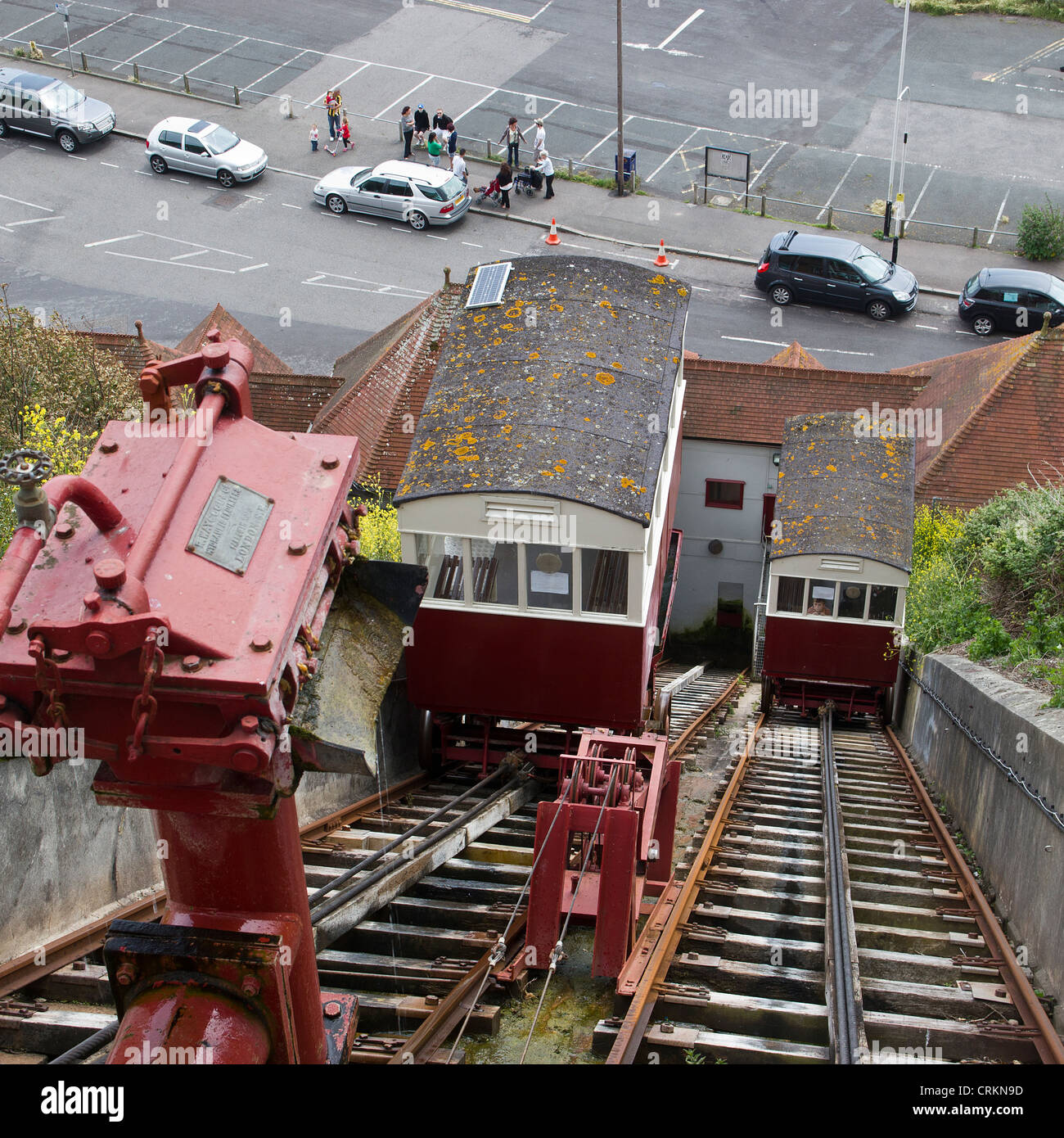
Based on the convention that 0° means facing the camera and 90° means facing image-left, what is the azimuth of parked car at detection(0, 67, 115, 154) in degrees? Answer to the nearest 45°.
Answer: approximately 315°

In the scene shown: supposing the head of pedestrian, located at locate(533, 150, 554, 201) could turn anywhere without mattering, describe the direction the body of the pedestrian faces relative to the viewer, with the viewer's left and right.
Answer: facing to the left of the viewer

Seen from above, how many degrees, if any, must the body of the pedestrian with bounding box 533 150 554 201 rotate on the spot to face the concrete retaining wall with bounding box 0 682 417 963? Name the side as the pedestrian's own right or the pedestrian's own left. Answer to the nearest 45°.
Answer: approximately 90° to the pedestrian's own left

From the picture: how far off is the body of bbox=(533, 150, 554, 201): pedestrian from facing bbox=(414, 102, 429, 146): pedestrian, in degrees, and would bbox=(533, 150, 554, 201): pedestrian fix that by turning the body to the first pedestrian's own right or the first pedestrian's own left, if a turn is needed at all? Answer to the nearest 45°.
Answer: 0° — they already face them

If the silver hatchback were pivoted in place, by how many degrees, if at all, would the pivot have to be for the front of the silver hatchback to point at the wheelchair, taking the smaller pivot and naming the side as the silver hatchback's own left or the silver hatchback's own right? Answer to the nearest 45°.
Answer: approximately 45° to the silver hatchback's own left

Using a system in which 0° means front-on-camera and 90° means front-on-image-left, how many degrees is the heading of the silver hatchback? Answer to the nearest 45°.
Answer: approximately 315°

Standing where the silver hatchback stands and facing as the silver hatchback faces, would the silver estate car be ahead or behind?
ahead

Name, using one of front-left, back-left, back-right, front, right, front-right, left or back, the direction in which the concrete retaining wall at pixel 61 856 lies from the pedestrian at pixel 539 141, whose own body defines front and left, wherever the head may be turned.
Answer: left

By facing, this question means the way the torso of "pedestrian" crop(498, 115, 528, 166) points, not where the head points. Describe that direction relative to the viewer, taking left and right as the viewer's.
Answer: facing the viewer

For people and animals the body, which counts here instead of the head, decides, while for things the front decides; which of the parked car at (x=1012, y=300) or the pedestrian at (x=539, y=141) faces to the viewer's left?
the pedestrian

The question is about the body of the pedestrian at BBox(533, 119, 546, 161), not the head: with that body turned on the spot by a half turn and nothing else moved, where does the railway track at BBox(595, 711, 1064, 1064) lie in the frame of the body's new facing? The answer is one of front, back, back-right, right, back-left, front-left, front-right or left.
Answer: right

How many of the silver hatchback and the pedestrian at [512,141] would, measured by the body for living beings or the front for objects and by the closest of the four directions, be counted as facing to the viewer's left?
0
